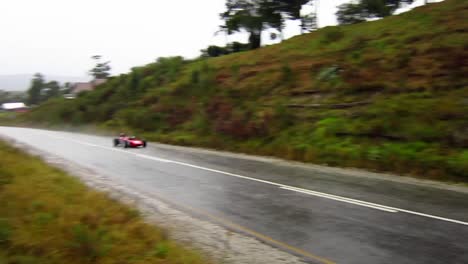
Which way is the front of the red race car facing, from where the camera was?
facing the viewer and to the right of the viewer

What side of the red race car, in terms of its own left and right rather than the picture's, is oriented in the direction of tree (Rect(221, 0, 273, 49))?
left
